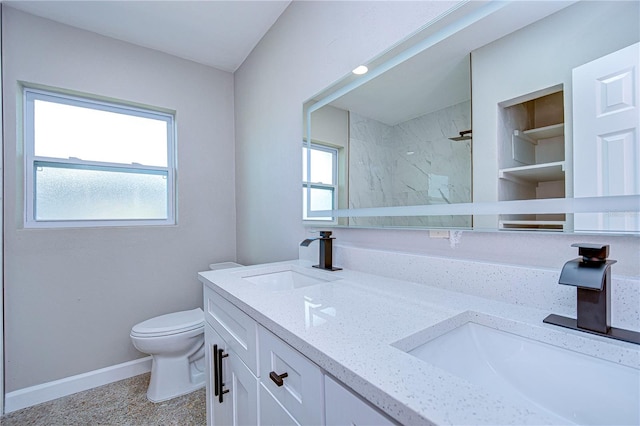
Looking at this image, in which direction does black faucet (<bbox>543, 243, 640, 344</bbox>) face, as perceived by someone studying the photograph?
facing the viewer and to the left of the viewer

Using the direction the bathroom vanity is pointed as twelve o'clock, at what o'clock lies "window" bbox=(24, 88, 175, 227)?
The window is roughly at 2 o'clock from the bathroom vanity.

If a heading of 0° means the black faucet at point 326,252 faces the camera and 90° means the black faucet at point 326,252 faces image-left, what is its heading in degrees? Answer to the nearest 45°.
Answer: approximately 45°

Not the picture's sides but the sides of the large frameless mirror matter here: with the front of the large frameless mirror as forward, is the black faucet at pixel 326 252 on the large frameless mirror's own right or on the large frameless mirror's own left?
on the large frameless mirror's own right

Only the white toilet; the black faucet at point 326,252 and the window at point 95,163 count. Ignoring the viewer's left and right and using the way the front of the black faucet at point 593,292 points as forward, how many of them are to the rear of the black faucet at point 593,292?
0

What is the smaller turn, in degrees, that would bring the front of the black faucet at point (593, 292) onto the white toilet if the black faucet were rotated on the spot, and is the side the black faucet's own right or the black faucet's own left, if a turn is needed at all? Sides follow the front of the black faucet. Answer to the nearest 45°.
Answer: approximately 45° to the black faucet's own right

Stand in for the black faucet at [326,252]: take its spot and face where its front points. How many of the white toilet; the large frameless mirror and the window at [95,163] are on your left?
1

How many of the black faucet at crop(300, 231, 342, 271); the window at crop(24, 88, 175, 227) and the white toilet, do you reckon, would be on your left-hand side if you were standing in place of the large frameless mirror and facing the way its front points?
0

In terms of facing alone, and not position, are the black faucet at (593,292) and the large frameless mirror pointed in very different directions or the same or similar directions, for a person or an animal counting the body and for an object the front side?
same or similar directions

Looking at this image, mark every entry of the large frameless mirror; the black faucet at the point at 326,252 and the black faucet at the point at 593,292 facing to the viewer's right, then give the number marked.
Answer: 0

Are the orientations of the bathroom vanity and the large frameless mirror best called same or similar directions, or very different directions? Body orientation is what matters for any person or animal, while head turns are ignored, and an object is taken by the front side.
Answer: same or similar directions

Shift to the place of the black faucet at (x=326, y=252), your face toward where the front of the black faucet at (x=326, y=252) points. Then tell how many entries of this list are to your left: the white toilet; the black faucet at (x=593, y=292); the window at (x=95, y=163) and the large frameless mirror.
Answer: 2
